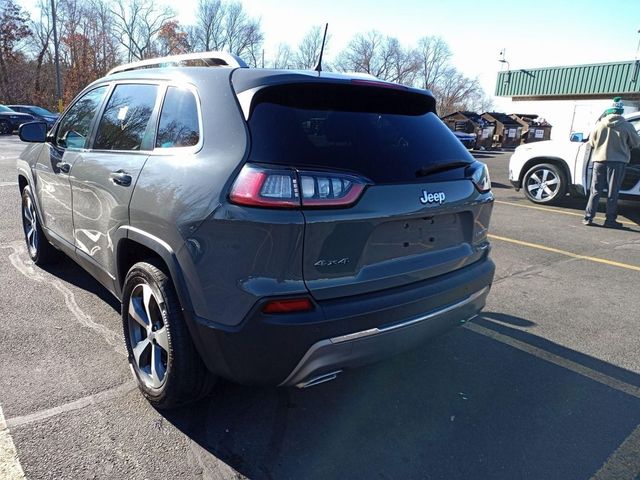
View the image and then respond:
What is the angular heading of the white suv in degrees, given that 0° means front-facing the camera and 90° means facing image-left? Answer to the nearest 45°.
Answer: approximately 90°

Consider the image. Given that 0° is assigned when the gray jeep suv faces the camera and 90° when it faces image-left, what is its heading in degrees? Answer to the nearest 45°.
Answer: approximately 135°

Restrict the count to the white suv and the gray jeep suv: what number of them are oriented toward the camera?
0

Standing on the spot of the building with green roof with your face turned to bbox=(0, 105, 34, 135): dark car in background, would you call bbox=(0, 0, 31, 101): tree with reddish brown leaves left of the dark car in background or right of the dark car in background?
right

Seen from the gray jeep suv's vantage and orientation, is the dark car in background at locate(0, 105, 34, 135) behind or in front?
in front

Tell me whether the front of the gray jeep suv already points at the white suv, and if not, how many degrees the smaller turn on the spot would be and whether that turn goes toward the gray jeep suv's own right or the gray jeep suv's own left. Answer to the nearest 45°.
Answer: approximately 90° to the gray jeep suv's own right

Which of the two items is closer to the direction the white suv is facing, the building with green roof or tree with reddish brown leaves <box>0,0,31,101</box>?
the tree with reddish brown leaves

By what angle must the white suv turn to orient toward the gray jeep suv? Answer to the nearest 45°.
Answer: approximately 90° to its left

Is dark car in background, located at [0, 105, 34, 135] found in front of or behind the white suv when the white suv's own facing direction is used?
in front

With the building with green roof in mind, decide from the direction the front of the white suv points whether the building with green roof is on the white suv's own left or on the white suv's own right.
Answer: on the white suv's own right

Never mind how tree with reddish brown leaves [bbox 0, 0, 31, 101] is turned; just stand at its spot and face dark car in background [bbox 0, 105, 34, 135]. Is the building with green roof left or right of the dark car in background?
left
